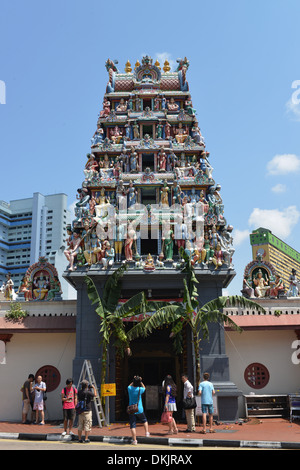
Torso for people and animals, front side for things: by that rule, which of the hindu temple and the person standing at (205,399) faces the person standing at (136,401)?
the hindu temple

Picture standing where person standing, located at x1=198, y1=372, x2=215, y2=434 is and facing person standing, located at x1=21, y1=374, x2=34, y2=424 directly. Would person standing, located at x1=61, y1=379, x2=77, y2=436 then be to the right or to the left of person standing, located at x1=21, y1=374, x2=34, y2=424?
left

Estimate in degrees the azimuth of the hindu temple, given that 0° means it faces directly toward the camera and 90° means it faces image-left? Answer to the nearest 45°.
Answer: approximately 0°

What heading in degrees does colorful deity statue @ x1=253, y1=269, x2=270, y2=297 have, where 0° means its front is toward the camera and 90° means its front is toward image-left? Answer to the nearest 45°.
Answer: approximately 0°

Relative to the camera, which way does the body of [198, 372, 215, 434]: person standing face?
away from the camera

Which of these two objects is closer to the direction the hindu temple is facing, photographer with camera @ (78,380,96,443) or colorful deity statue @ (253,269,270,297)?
the photographer with camera

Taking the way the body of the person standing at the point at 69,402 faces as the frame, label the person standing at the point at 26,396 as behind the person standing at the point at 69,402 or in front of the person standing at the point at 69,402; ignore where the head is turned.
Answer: behind

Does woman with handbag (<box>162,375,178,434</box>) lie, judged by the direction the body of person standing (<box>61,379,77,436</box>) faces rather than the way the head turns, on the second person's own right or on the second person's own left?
on the second person's own left
